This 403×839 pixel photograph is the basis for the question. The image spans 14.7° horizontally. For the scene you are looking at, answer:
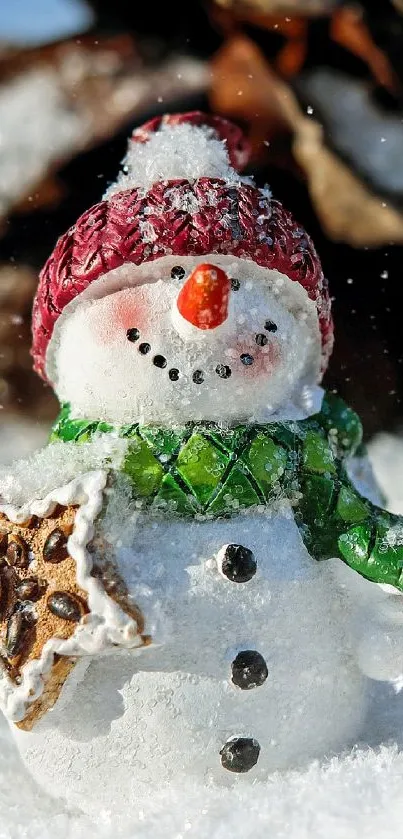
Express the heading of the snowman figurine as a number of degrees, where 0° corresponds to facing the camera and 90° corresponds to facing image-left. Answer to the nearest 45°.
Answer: approximately 0°
